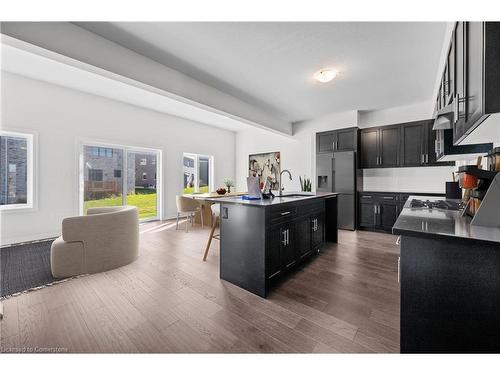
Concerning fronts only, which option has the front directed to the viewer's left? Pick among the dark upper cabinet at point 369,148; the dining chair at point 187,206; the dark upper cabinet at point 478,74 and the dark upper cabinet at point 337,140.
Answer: the dark upper cabinet at point 478,74

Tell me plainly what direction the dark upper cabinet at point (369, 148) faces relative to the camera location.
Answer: facing the viewer

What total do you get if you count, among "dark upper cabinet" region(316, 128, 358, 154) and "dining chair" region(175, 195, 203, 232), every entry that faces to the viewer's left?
0

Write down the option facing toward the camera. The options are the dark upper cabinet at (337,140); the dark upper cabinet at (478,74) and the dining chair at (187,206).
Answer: the dark upper cabinet at (337,140)

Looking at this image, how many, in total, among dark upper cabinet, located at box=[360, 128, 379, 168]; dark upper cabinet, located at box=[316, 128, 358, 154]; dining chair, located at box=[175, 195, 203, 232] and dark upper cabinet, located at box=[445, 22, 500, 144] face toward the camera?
2

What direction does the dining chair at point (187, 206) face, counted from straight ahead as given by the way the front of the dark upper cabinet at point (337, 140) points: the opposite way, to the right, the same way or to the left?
the opposite way

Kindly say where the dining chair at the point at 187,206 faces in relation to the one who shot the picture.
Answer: facing away from the viewer and to the right of the viewer

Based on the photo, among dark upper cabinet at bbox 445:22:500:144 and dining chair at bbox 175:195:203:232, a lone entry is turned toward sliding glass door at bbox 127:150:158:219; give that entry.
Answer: the dark upper cabinet

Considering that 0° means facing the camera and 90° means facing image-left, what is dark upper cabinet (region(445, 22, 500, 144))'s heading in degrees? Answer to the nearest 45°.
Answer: approximately 90°

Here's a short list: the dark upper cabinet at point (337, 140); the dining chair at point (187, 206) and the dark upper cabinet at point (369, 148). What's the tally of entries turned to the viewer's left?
0

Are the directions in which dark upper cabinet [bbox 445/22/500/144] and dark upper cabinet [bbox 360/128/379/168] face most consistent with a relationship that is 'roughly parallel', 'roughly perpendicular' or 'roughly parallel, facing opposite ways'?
roughly perpendicular

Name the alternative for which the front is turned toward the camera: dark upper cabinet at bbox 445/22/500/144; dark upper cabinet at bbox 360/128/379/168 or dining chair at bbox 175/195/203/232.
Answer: dark upper cabinet at bbox 360/128/379/168

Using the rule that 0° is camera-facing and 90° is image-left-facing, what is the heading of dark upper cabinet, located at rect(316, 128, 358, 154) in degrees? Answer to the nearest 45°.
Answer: approximately 0°

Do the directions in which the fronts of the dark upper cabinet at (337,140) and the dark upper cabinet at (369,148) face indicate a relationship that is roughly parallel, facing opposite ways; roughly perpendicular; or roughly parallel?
roughly parallel

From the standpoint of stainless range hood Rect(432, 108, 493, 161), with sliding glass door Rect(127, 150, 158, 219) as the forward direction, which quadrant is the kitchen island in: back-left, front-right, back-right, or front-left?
front-left

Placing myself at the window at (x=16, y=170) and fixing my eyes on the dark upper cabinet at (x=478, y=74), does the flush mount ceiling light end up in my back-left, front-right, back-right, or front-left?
front-left
